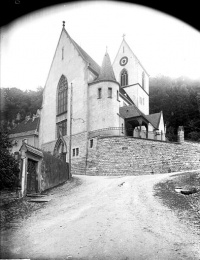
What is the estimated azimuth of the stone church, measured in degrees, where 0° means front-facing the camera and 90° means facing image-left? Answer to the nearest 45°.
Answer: approximately 45°

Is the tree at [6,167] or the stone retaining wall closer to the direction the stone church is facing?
the tree

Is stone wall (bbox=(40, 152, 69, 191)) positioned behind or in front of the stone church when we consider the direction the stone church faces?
in front

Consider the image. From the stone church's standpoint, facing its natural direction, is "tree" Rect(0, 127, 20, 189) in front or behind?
in front

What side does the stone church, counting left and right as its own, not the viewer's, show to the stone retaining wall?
left
